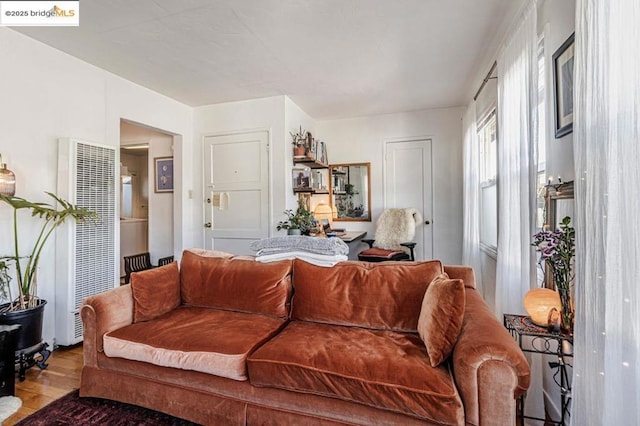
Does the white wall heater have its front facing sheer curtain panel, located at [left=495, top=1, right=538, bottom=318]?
yes

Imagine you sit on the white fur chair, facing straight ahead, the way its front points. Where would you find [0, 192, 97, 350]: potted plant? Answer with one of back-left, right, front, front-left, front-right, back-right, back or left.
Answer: front

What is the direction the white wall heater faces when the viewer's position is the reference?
facing the viewer and to the right of the viewer

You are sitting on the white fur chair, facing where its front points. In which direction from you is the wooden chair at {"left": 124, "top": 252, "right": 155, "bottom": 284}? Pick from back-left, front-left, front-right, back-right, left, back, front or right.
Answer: front-right

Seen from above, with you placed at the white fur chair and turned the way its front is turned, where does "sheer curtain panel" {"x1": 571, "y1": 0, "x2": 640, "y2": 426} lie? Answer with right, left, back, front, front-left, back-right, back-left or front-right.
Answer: front-left

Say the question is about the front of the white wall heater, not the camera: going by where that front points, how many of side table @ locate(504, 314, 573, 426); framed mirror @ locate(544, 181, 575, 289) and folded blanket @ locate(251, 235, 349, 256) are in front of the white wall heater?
3

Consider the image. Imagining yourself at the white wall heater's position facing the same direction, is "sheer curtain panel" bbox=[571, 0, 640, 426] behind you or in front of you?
in front

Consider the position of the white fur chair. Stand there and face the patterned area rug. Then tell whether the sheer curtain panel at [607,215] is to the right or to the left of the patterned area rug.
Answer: left

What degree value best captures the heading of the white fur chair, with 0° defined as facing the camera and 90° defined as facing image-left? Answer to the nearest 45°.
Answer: approximately 45°

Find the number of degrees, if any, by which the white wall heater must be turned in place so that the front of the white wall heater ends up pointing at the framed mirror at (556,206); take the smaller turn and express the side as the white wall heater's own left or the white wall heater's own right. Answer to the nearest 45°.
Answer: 0° — it already faces it

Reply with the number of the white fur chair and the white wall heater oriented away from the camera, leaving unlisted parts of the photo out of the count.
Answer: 0

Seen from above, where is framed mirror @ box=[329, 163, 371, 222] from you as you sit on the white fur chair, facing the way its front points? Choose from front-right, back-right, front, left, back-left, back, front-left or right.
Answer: right

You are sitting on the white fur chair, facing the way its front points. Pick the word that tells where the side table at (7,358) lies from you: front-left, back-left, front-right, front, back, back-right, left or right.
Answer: front
